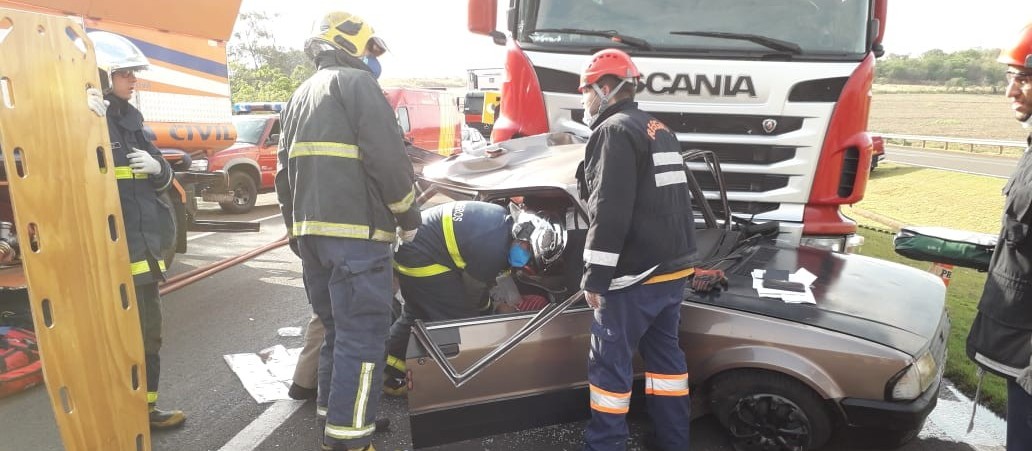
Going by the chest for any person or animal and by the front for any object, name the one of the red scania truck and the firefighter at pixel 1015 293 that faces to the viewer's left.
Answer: the firefighter

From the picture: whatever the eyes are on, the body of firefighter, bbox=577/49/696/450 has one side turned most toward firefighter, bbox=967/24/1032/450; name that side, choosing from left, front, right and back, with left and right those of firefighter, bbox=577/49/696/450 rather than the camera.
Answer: back

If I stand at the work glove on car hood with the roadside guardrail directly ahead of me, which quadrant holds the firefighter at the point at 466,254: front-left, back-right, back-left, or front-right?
back-left

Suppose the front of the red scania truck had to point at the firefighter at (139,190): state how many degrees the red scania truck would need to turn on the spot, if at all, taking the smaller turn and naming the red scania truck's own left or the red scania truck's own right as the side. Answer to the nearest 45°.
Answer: approximately 45° to the red scania truck's own right

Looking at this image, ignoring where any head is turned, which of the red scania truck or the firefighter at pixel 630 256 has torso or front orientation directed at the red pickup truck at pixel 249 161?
the firefighter

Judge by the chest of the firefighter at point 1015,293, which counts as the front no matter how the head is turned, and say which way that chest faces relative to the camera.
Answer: to the viewer's left

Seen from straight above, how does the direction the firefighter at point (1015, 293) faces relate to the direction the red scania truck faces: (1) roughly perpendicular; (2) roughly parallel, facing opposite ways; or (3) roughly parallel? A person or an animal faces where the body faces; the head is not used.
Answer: roughly perpendicular

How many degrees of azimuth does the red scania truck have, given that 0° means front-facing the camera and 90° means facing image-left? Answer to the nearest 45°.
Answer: approximately 0°

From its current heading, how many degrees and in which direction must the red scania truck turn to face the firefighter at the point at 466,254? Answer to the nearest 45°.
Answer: approximately 45° to its right

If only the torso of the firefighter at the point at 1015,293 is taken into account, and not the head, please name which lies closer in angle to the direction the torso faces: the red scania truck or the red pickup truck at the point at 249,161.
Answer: the red pickup truck

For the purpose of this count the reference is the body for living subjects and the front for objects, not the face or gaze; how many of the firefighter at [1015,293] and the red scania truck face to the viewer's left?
1

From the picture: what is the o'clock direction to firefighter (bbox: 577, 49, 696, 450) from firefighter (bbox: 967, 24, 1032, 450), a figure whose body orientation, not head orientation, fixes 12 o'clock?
firefighter (bbox: 577, 49, 696, 450) is roughly at 12 o'clock from firefighter (bbox: 967, 24, 1032, 450).
